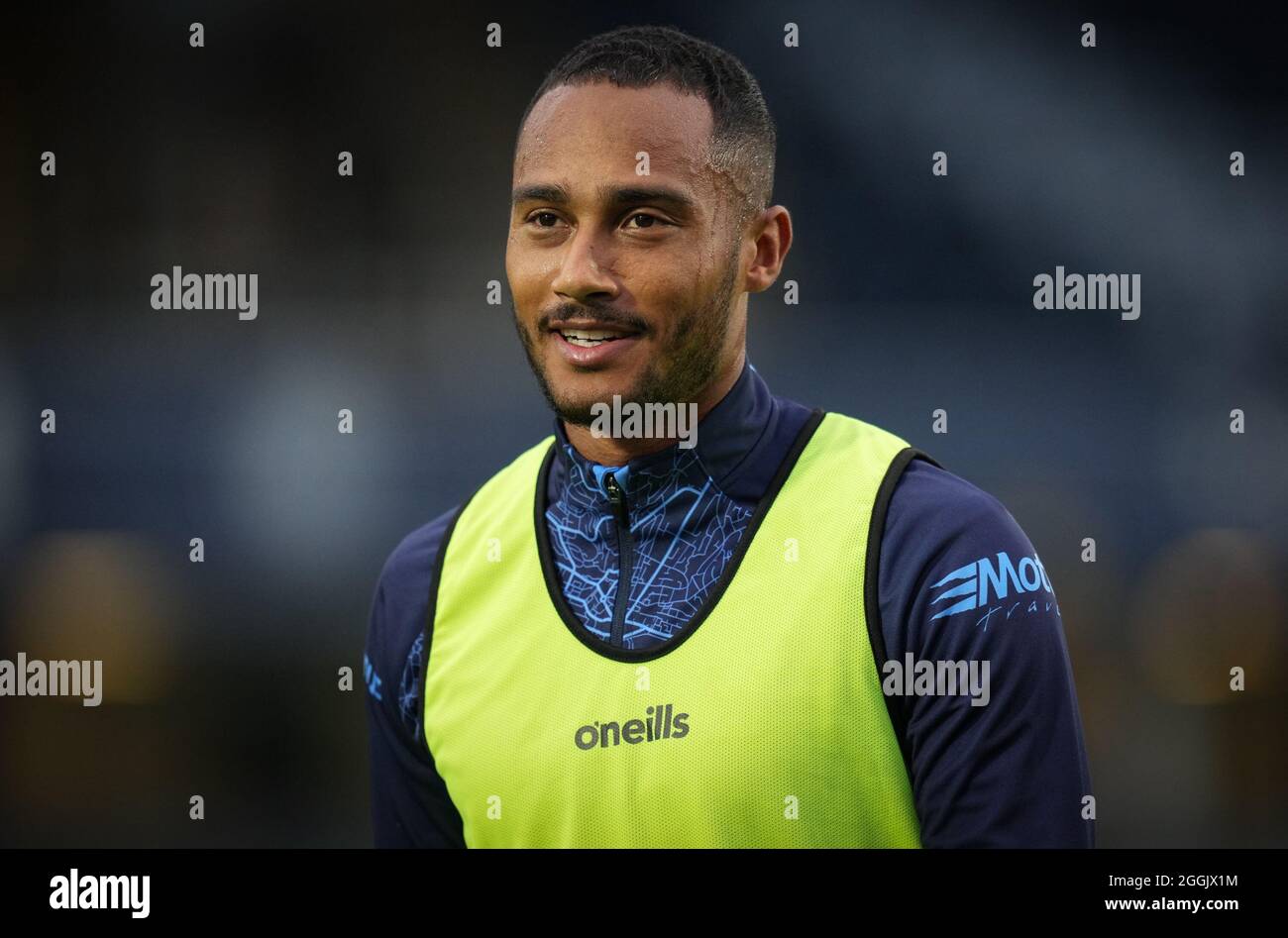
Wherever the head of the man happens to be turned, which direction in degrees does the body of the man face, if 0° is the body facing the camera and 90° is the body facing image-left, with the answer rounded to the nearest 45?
approximately 45°

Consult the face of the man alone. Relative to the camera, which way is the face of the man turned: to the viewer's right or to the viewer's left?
to the viewer's left
